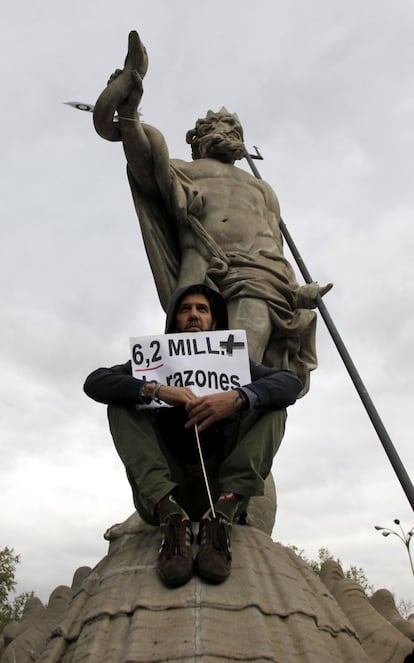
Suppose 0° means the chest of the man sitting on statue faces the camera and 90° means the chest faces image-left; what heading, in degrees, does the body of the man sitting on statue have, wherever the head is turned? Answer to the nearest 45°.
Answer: approximately 0°
